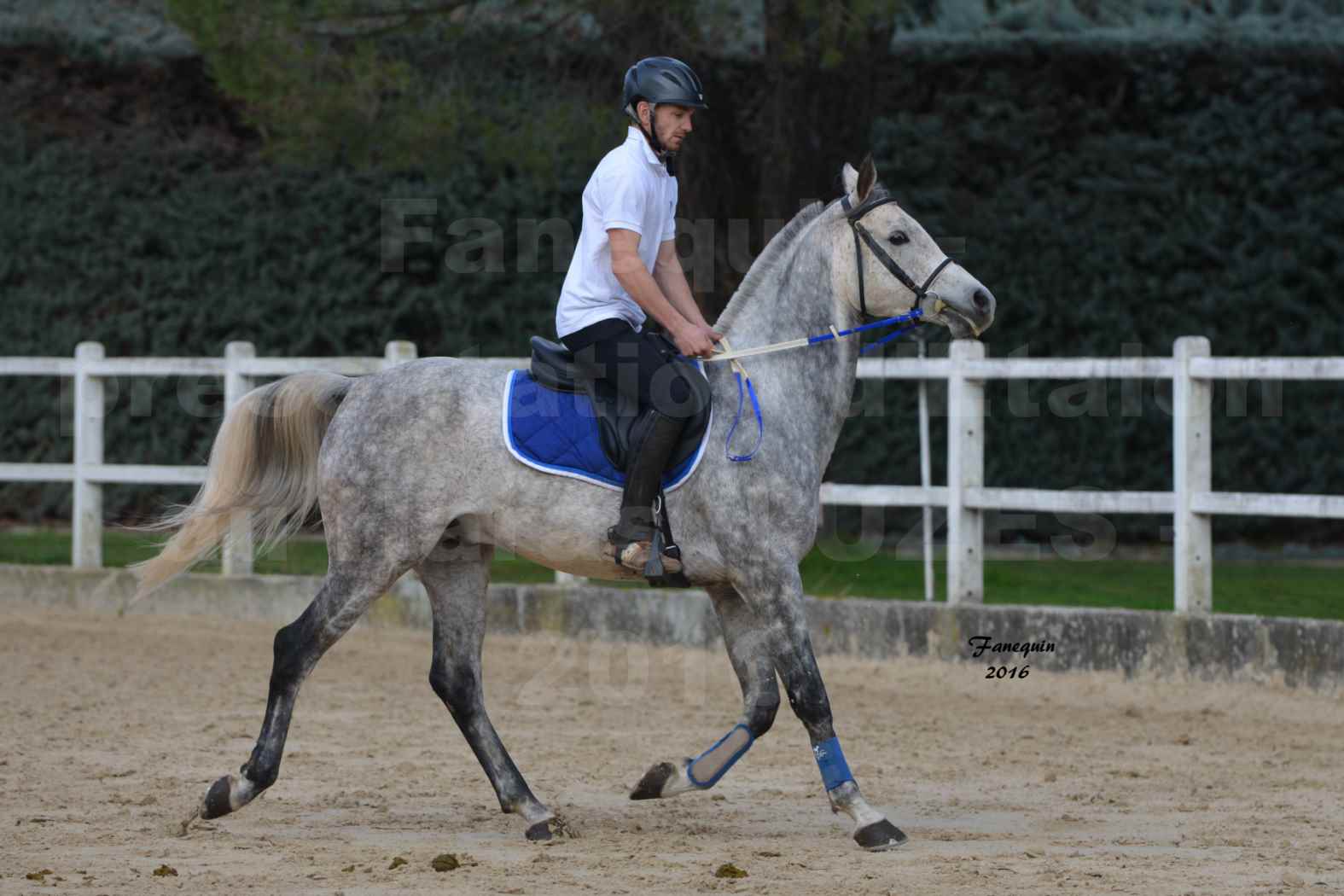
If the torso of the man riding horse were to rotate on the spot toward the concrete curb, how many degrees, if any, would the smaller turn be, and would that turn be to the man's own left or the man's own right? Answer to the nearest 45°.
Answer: approximately 90° to the man's own left

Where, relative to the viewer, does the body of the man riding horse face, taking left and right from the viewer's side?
facing to the right of the viewer

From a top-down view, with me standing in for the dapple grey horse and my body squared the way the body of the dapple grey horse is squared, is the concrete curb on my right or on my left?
on my left

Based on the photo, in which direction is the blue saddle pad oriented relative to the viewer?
to the viewer's right

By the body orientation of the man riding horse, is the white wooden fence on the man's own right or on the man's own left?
on the man's own left

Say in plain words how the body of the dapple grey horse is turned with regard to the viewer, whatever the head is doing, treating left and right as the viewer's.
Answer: facing to the right of the viewer

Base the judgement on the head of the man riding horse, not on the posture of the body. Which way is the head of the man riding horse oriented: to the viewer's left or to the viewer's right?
to the viewer's right

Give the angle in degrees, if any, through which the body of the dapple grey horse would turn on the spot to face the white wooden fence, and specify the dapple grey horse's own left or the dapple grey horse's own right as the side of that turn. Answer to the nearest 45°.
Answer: approximately 45° to the dapple grey horse's own left
